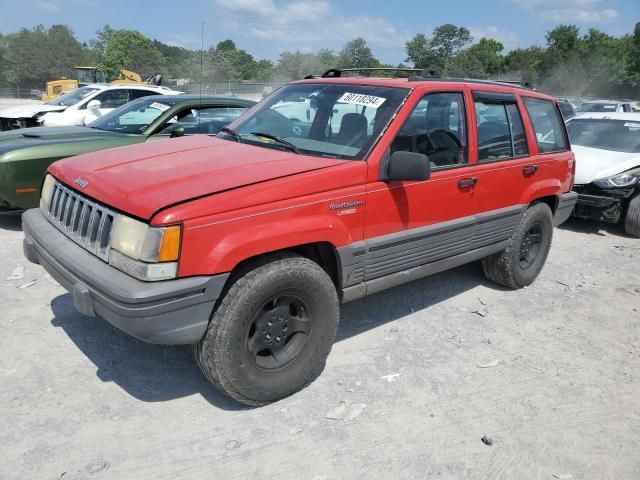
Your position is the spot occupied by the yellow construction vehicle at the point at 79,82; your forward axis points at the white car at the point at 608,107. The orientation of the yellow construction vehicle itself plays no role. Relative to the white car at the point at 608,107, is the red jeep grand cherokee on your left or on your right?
right

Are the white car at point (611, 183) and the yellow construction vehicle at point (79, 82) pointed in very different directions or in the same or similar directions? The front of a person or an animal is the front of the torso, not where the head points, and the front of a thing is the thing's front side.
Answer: very different directions

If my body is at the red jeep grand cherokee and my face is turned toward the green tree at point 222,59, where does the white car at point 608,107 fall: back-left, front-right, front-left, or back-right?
front-right

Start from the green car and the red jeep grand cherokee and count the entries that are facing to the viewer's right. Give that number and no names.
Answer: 0

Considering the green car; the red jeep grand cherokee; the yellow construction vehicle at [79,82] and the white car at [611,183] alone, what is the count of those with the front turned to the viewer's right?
1

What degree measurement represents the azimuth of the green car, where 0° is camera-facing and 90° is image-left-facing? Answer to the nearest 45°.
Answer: approximately 45°

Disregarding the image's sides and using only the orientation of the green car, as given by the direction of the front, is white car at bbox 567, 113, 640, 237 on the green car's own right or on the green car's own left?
on the green car's own left

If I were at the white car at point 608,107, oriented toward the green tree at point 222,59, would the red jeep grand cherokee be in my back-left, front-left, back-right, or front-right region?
back-left

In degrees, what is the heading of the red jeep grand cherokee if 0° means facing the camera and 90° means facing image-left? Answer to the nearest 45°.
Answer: approximately 45°
